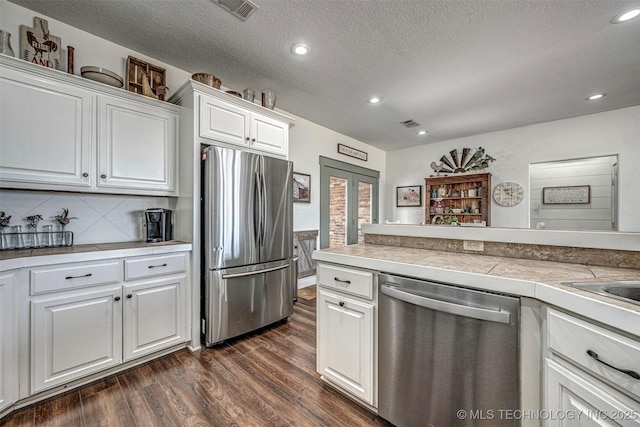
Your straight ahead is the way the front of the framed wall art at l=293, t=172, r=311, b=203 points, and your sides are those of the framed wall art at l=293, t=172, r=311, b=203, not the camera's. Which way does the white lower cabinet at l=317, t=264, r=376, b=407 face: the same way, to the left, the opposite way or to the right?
to the right

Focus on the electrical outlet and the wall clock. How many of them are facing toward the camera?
2

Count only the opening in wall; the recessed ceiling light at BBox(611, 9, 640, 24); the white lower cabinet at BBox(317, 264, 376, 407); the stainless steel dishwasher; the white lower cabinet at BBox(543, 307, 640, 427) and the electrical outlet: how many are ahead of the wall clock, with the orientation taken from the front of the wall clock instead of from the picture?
5

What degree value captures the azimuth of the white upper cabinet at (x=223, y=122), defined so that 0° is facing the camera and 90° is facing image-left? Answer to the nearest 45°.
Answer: approximately 315°

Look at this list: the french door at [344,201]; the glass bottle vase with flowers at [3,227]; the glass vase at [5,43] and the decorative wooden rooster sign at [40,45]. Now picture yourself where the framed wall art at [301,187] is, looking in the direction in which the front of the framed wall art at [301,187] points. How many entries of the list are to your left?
1

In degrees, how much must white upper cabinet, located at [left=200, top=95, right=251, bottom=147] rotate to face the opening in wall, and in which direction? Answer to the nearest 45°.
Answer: approximately 45° to its left

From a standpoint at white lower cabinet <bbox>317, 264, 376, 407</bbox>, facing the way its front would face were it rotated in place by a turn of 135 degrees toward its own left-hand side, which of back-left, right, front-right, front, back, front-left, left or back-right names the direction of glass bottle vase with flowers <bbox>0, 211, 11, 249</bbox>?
back

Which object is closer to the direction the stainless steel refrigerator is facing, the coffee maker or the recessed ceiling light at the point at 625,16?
the recessed ceiling light

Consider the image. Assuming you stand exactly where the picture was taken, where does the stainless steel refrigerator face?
facing the viewer and to the right of the viewer

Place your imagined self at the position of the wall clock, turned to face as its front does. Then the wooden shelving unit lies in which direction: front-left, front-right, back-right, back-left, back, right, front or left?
right

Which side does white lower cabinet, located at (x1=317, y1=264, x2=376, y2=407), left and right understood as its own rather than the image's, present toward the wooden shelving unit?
back

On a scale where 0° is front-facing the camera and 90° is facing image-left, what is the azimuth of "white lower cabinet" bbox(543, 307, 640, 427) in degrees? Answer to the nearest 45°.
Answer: approximately 45°

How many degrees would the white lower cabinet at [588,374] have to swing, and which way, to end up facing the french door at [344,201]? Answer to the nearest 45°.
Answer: approximately 90° to its right

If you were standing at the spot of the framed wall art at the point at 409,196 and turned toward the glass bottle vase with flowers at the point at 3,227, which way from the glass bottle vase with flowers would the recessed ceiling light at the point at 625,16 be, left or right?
left

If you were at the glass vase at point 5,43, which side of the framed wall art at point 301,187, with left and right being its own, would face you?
right

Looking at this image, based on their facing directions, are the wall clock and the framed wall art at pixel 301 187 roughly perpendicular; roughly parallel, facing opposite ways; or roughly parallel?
roughly perpendicular

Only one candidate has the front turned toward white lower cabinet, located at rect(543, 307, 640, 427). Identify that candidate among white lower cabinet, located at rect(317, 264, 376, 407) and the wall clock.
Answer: the wall clock

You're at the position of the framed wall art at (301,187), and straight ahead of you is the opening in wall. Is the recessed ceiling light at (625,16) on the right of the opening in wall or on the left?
right

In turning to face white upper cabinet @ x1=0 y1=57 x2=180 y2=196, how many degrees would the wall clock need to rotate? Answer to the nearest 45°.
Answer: approximately 45° to its right
